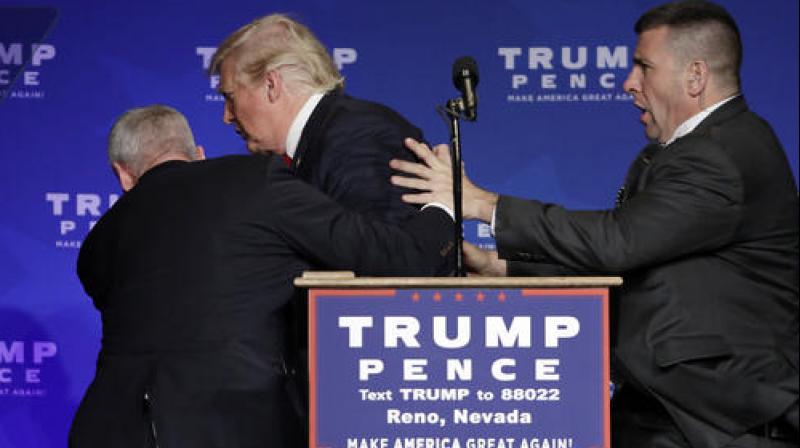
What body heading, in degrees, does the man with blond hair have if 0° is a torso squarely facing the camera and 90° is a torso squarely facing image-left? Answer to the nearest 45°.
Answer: approximately 90°

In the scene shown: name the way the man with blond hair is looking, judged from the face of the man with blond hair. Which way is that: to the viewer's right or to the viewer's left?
to the viewer's left

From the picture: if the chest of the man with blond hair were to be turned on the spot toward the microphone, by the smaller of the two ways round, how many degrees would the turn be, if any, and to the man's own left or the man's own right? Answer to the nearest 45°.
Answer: approximately 135° to the man's own left
